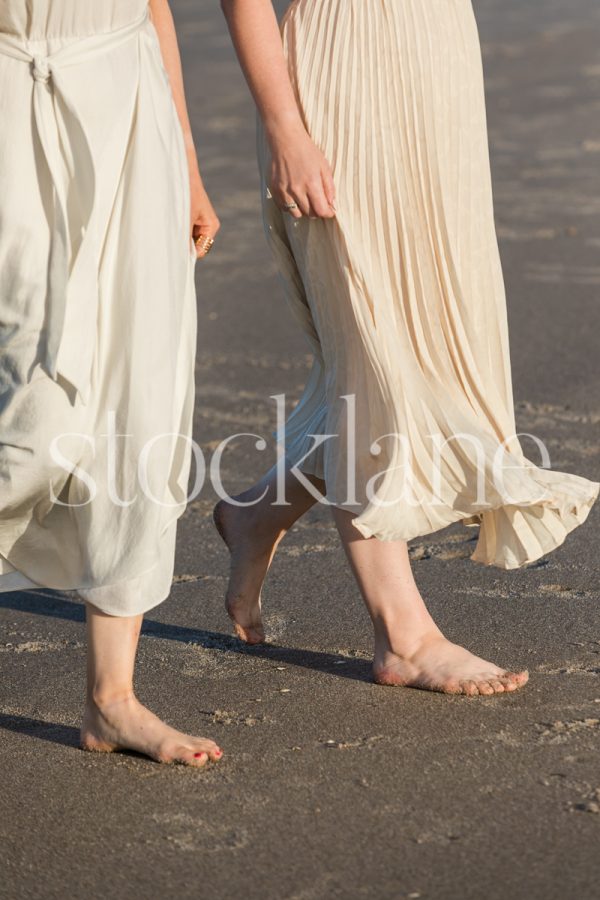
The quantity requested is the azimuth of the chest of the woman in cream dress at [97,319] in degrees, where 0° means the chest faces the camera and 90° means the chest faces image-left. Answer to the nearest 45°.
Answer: approximately 315°
